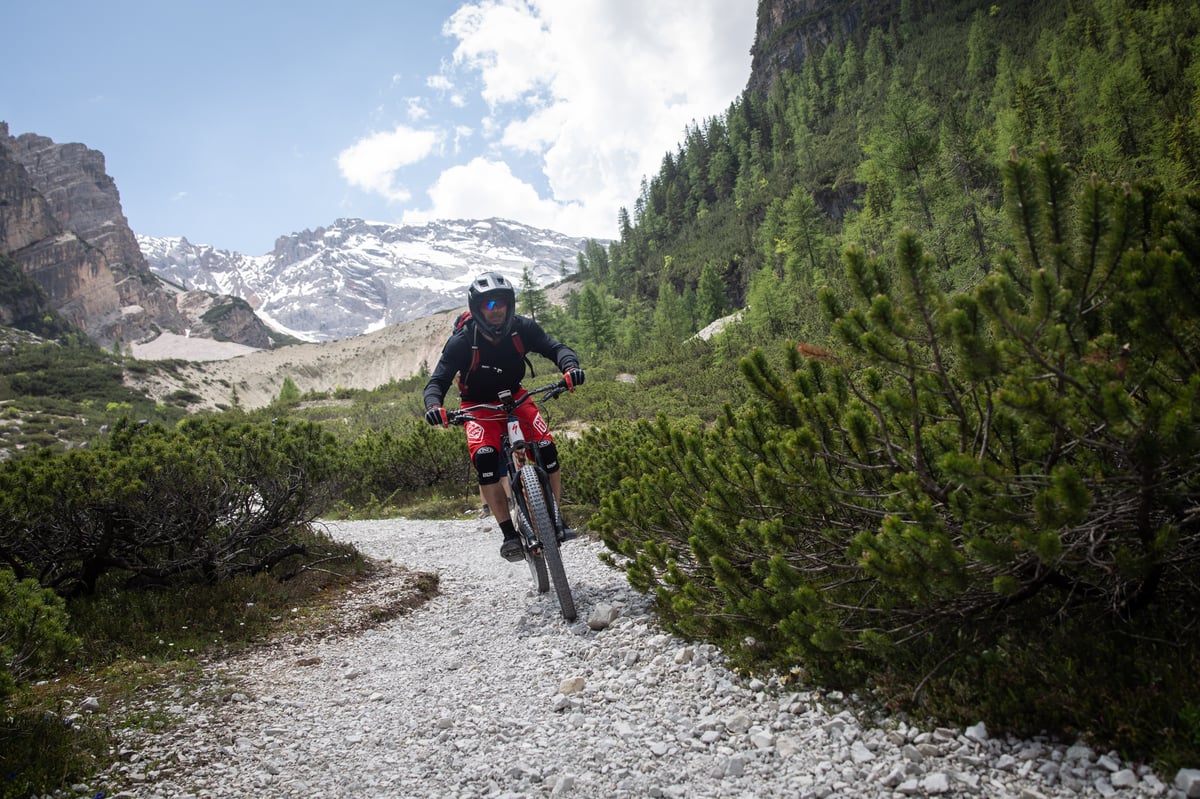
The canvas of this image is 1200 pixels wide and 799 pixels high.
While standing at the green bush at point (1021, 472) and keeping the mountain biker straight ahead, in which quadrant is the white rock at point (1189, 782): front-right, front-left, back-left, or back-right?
back-left

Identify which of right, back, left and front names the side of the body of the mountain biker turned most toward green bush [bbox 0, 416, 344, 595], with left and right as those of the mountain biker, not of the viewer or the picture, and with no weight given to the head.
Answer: right

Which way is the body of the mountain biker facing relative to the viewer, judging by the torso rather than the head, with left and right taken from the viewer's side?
facing the viewer
